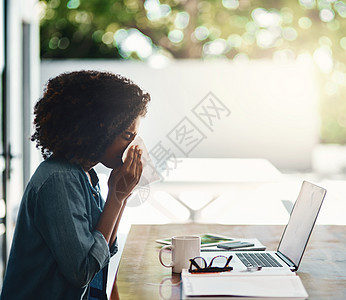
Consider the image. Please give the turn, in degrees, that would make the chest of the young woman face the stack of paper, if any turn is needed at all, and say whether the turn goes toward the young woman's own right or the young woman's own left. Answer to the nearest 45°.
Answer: approximately 45° to the young woman's own right

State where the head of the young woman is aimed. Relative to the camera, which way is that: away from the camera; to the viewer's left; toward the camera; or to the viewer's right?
to the viewer's right

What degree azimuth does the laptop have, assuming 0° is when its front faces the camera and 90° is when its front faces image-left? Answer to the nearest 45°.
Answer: approximately 90°

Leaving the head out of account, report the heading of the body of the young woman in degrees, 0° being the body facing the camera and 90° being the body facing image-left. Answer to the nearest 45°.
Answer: approximately 270°

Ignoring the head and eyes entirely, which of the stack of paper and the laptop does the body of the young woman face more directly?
the laptop

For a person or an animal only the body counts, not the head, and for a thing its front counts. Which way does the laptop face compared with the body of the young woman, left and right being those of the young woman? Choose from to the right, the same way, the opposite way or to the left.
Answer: the opposite way

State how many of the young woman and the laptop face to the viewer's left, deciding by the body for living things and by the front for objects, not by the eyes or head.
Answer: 1

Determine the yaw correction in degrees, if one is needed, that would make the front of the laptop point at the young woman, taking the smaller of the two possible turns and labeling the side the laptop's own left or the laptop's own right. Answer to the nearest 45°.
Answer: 0° — it already faces them
